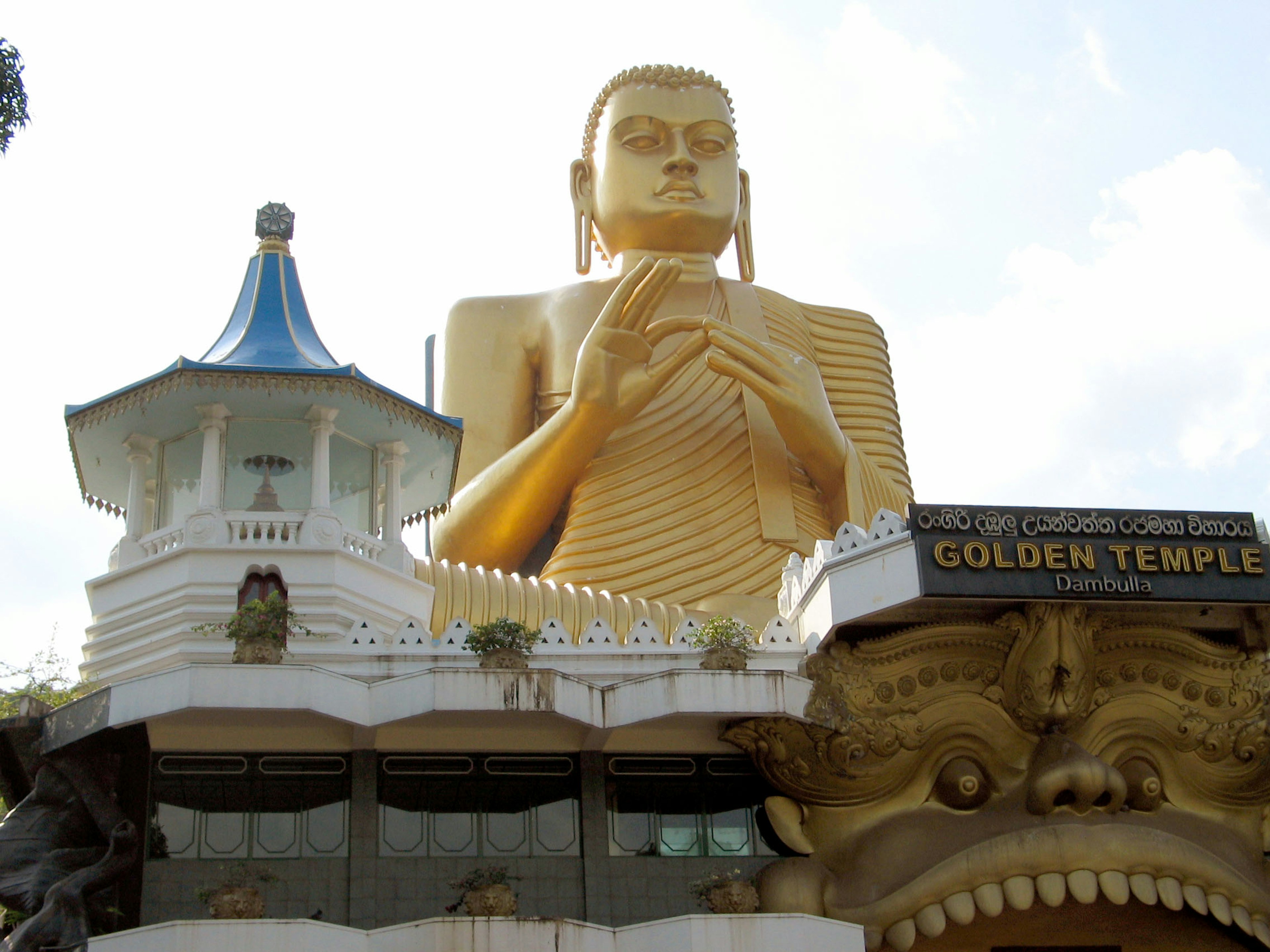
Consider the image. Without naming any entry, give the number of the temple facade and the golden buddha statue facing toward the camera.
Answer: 2

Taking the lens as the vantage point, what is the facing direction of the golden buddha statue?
facing the viewer

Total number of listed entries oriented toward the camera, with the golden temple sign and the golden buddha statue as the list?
2

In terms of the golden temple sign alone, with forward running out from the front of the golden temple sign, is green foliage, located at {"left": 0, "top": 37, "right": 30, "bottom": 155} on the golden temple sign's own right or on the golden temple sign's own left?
on the golden temple sign's own right

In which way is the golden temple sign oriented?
toward the camera

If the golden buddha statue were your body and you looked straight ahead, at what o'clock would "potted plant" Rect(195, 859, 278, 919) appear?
The potted plant is roughly at 1 o'clock from the golden buddha statue.

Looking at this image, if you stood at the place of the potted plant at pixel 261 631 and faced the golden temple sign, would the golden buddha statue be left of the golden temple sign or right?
left

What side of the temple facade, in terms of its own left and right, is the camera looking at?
front

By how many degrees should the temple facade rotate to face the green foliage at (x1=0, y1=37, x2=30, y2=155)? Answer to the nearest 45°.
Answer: approximately 45° to its right
